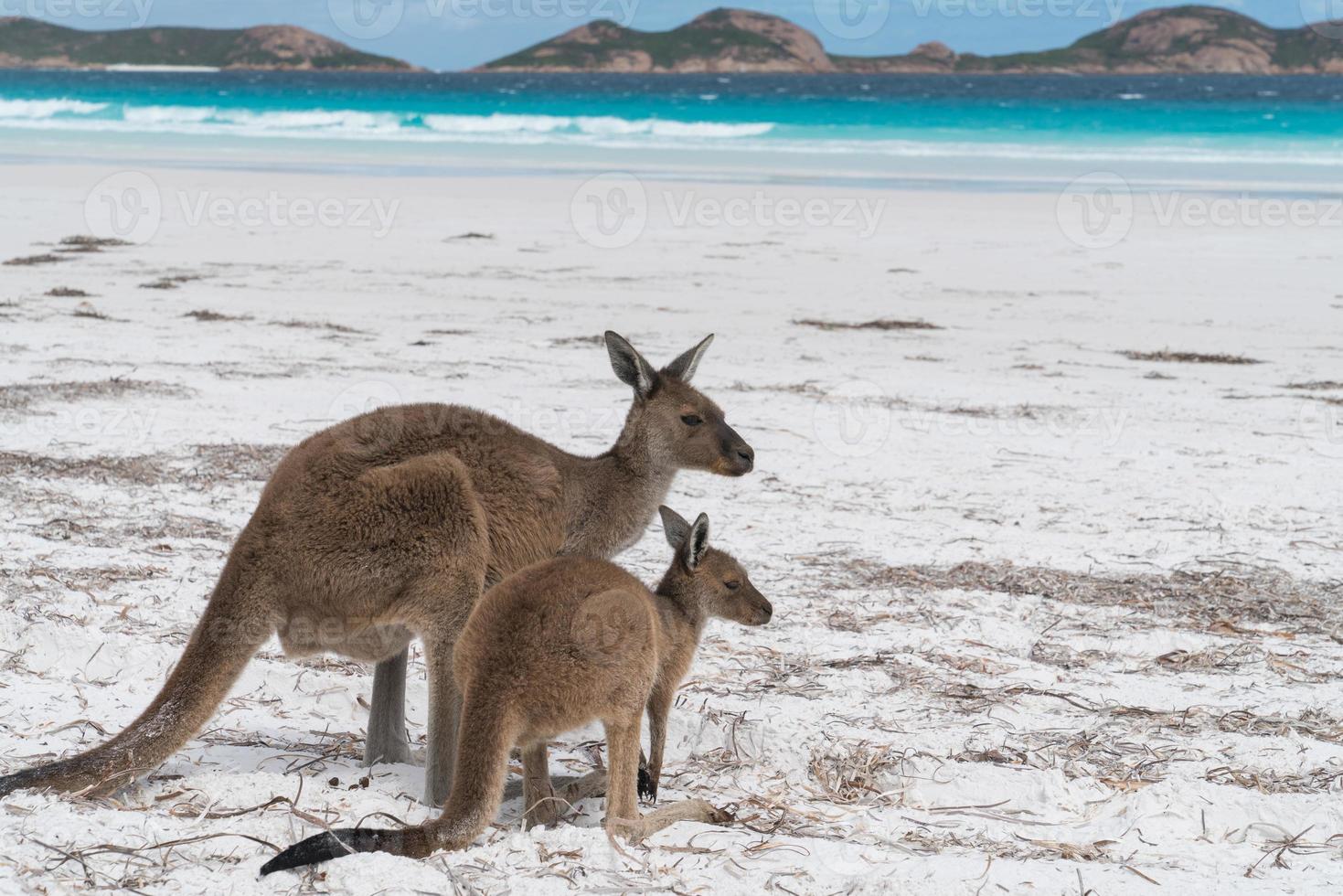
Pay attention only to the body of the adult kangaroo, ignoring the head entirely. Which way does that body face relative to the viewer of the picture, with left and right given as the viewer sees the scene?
facing to the right of the viewer

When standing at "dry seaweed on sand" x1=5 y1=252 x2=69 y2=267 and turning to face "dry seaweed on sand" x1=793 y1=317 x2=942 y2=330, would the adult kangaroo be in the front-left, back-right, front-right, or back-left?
front-right

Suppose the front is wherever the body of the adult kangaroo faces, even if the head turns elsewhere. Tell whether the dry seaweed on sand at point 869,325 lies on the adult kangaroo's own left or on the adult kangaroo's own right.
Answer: on the adult kangaroo's own left

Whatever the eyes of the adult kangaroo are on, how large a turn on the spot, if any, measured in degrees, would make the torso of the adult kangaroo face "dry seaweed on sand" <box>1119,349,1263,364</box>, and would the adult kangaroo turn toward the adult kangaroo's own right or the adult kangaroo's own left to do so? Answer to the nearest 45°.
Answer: approximately 45° to the adult kangaroo's own left

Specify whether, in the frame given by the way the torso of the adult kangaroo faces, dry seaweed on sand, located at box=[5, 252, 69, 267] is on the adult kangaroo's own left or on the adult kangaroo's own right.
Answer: on the adult kangaroo's own left
